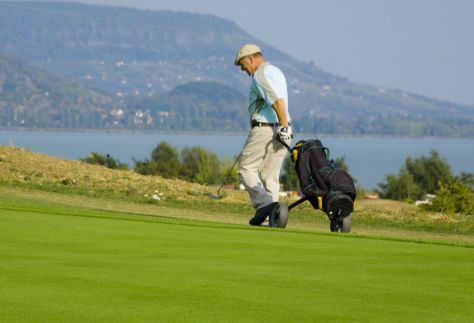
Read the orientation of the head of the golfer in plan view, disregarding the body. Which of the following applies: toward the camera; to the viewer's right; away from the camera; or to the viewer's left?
to the viewer's left

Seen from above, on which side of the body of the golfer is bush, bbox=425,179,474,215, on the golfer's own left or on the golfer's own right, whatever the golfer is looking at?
on the golfer's own right

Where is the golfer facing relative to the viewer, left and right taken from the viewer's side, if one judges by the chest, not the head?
facing to the left of the viewer
